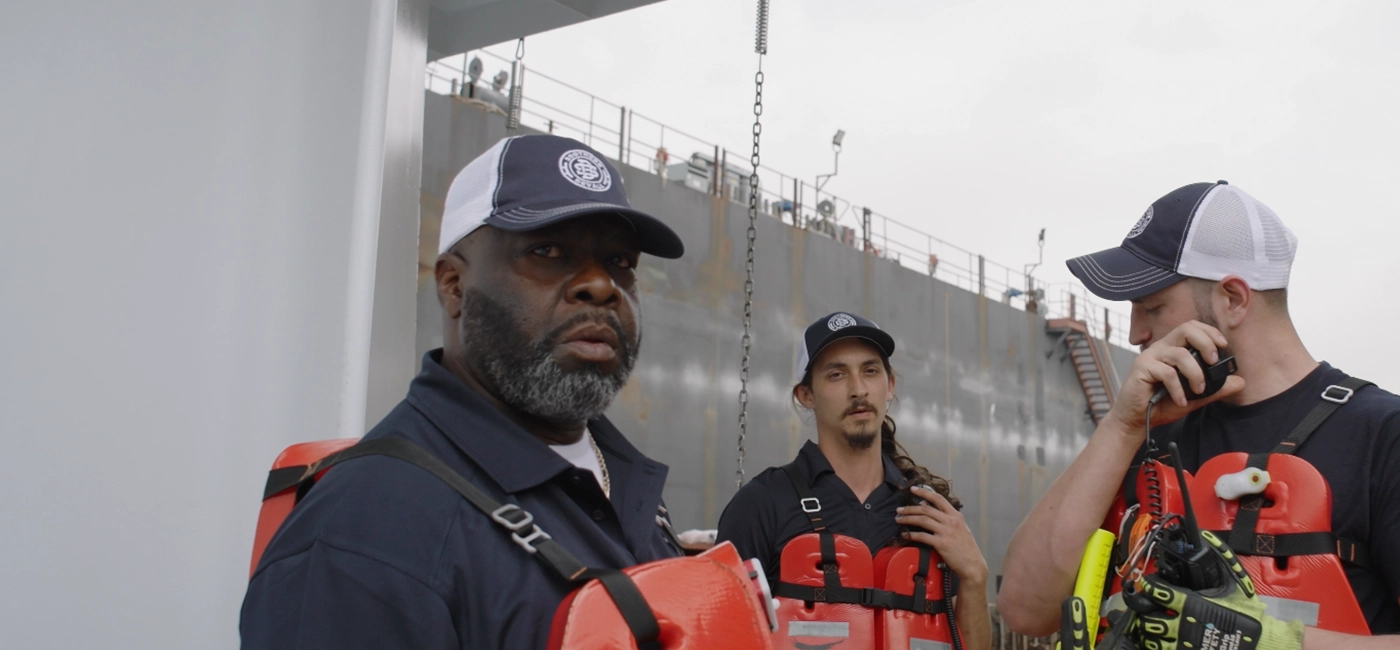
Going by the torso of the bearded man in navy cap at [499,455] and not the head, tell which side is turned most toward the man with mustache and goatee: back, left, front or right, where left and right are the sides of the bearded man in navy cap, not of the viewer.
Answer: left

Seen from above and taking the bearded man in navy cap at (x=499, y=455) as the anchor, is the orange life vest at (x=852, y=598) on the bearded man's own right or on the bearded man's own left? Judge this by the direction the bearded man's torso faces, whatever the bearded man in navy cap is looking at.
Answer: on the bearded man's own left

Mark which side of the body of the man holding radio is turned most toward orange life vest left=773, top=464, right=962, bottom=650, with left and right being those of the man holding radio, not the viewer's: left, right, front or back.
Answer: right

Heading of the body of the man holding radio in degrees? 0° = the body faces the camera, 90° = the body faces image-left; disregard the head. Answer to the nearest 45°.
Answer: approximately 45°

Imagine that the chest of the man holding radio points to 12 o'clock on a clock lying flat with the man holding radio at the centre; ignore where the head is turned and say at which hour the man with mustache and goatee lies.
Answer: The man with mustache and goatee is roughly at 3 o'clock from the man holding radio.
